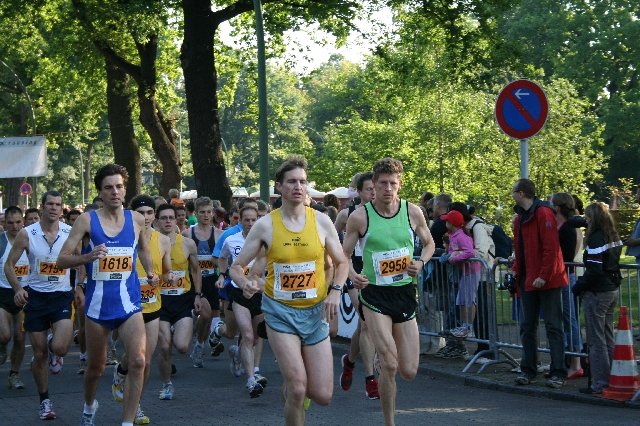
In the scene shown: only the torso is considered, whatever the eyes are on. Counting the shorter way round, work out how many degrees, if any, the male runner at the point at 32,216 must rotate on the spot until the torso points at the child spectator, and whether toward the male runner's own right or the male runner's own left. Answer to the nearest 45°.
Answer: approximately 45° to the male runner's own left

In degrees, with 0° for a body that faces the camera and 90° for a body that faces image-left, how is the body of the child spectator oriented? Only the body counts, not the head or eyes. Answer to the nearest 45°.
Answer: approximately 90°

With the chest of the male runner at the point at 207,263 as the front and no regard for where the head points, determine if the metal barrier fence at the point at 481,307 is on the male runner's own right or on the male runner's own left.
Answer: on the male runner's own left

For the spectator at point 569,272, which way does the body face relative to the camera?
to the viewer's left

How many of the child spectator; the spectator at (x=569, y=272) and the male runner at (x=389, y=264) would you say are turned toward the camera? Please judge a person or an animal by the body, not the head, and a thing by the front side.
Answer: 1

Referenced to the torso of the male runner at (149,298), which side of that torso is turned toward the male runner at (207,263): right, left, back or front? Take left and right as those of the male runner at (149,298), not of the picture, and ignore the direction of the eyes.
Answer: back
